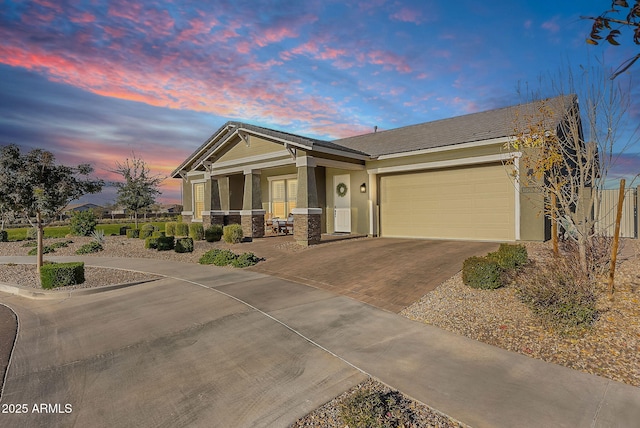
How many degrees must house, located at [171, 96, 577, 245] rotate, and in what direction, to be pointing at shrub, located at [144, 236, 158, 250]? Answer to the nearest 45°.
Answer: approximately 45° to its right

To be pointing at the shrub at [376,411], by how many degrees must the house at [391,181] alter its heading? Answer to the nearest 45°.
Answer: approximately 45° to its left

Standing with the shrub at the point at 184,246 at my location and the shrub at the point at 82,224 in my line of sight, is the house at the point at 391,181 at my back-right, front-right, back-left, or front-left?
back-right

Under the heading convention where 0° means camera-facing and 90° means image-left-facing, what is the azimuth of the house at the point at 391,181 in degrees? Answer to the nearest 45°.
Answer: approximately 45°

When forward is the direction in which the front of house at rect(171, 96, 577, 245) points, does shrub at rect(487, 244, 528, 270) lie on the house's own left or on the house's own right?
on the house's own left

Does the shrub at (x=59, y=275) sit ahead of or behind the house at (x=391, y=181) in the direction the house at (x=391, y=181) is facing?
ahead

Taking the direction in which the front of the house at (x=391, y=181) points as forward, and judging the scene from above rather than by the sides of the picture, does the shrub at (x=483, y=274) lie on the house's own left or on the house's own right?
on the house's own left

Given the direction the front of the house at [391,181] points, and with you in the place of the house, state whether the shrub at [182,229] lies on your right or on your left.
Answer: on your right
